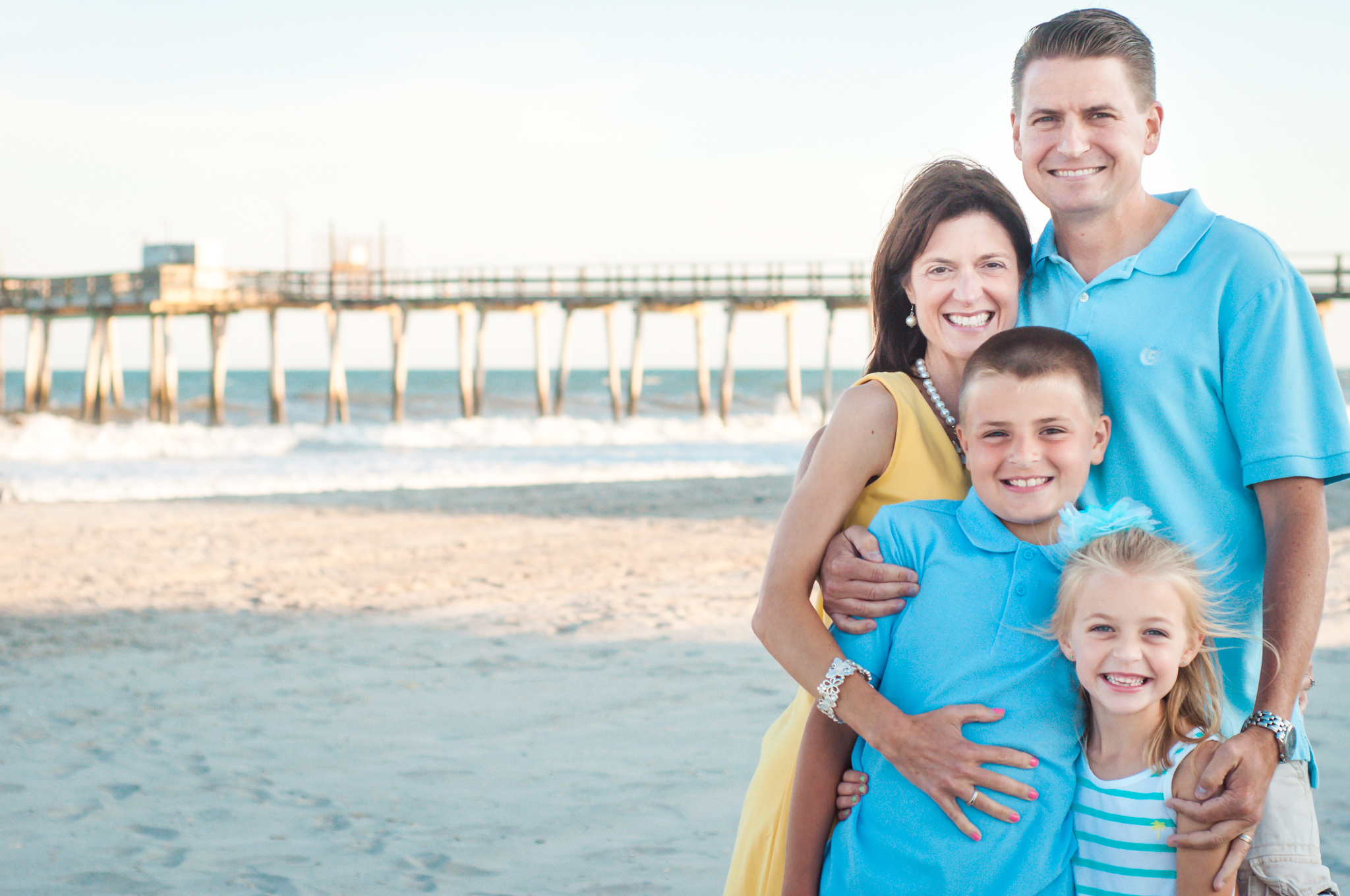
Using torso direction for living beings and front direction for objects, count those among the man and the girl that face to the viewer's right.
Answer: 0

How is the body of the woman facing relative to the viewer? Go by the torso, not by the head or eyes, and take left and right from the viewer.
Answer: facing the viewer and to the right of the viewer

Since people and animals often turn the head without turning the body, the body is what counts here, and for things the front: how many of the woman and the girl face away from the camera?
0

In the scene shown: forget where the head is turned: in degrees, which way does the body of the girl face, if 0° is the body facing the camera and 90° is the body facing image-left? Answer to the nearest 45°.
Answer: approximately 45°
